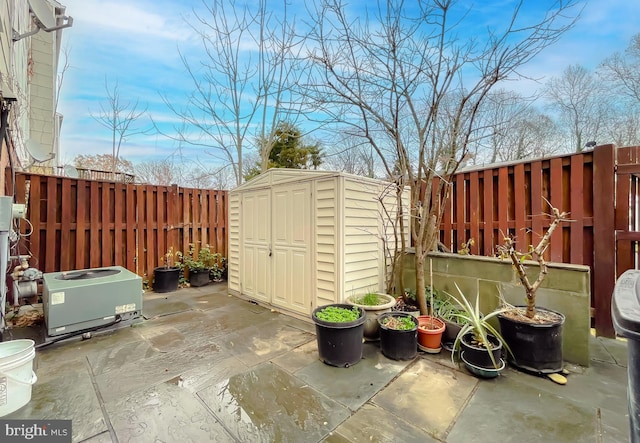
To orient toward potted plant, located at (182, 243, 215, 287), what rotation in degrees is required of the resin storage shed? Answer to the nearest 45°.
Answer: approximately 90° to its right

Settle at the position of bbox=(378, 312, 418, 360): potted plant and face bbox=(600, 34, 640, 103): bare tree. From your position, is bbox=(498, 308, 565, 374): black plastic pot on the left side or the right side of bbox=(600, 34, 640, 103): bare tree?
right

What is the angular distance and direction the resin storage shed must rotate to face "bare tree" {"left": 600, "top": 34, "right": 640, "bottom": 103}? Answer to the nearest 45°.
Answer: approximately 135° to its left

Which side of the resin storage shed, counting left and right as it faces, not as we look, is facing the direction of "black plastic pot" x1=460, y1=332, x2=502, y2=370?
left

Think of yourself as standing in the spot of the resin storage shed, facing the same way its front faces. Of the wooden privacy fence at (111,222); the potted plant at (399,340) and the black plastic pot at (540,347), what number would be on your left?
2

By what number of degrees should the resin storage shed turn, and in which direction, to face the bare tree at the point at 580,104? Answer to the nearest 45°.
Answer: approximately 180°

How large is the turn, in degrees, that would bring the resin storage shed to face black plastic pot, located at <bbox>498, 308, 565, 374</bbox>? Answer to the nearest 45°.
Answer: approximately 90° to its left

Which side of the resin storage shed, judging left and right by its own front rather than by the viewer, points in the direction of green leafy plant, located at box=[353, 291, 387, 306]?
left

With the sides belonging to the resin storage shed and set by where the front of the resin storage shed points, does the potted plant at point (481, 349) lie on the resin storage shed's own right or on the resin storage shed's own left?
on the resin storage shed's own left

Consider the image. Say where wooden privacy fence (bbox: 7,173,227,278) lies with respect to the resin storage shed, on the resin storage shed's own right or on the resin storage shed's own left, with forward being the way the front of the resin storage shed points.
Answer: on the resin storage shed's own right

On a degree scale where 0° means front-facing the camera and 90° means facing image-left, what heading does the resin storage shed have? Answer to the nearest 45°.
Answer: approximately 45°
